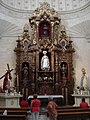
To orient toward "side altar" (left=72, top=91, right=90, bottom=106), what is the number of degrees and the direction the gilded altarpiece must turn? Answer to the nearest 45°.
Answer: approximately 45° to its left

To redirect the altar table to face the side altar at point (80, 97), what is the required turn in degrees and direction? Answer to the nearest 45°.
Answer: approximately 90° to its left

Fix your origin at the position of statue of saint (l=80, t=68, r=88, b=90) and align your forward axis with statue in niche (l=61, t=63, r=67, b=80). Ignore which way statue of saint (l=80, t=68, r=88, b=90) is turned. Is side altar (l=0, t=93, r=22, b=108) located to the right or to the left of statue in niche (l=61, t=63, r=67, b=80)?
left

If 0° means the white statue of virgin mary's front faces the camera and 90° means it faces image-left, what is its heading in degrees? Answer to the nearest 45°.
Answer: approximately 0°

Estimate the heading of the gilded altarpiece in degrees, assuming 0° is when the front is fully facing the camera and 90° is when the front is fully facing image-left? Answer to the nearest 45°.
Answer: approximately 0°

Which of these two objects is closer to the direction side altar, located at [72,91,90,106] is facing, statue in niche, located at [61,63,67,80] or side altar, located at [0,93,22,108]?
the side altar
